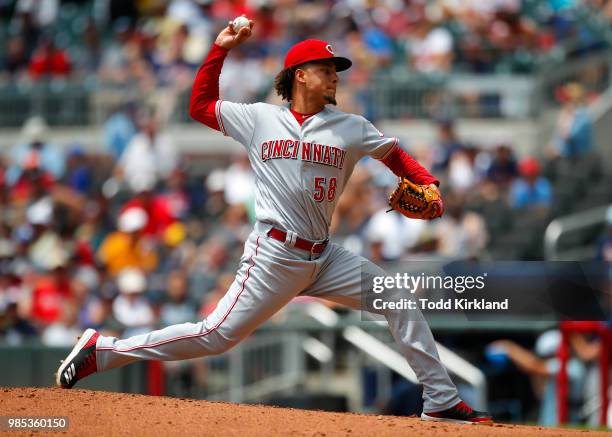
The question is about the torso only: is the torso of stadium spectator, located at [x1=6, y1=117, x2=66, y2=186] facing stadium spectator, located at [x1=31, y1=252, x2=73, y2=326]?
yes

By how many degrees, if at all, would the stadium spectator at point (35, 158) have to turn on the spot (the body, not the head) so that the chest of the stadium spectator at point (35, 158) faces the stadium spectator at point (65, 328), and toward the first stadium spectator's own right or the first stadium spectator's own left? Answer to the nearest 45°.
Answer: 0° — they already face them

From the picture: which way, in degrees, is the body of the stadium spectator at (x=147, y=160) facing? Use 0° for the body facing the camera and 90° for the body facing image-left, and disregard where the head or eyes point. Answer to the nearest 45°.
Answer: approximately 0°

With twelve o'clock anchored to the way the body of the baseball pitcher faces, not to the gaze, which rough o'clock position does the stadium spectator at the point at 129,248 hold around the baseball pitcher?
The stadium spectator is roughly at 7 o'clock from the baseball pitcher.

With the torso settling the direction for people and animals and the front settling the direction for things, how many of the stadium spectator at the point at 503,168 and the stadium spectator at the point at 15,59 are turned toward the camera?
2

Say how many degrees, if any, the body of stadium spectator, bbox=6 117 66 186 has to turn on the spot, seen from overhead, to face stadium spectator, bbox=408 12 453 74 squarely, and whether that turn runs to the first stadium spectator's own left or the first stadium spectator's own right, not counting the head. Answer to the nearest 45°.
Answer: approximately 90° to the first stadium spectator's own left
